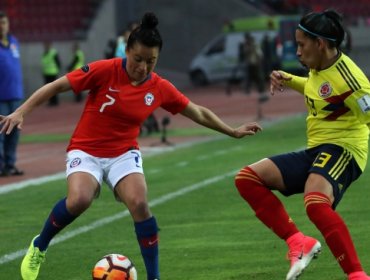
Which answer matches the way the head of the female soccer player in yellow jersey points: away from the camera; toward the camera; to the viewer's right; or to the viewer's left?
to the viewer's left

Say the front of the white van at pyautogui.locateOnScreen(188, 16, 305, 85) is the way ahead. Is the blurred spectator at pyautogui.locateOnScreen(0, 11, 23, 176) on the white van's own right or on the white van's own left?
on the white van's own left

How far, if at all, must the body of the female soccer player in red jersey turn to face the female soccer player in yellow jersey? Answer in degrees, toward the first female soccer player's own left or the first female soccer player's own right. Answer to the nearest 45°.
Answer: approximately 90° to the first female soccer player's own left

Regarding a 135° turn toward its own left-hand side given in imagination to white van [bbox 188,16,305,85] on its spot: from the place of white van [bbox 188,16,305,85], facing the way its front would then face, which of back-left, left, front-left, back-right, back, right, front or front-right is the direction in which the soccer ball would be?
front-right

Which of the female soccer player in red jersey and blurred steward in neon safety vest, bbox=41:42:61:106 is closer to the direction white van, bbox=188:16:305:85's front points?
the blurred steward in neon safety vest

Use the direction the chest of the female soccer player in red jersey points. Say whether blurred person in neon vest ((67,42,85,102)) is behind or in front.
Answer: behind

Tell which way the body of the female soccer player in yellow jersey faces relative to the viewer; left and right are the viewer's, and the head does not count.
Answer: facing the viewer and to the left of the viewer

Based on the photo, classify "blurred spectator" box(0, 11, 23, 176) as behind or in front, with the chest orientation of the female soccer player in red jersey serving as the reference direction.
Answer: behind

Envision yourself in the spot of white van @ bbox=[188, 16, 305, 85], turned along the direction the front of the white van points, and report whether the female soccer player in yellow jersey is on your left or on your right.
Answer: on your left

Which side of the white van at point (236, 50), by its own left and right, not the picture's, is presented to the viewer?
left

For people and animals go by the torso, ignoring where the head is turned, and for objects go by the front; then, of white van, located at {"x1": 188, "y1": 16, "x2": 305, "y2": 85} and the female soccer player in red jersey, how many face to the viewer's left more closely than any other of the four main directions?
1

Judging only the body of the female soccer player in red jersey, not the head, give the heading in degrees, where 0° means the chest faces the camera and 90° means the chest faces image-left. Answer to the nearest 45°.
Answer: approximately 0°
